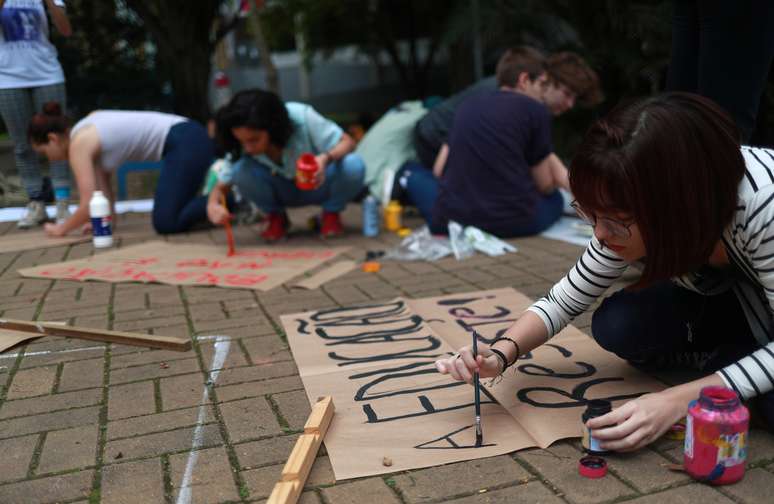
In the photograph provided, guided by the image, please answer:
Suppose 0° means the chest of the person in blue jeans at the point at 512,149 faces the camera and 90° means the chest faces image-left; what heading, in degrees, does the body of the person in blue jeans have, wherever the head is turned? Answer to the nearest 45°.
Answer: approximately 225°

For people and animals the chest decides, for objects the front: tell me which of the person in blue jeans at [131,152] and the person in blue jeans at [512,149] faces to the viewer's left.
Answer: the person in blue jeans at [131,152]

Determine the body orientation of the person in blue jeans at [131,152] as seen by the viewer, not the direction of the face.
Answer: to the viewer's left

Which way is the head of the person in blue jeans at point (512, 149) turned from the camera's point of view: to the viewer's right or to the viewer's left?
to the viewer's right

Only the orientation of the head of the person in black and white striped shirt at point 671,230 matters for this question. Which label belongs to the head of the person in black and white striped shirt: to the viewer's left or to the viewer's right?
to the viewer's left

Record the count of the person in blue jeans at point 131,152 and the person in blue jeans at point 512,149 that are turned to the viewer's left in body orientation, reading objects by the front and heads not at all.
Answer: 1

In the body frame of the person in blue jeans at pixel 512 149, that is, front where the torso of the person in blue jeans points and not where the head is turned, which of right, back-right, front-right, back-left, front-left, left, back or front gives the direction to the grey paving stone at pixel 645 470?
back-right

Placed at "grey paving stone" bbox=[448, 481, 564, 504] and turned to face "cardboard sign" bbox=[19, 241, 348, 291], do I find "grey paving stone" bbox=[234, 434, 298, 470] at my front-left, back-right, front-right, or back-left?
front-left

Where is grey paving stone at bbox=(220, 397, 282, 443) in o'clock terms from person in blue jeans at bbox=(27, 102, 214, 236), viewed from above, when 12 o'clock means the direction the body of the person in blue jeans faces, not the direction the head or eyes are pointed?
The grey paving stone is roughly at 9 o'clock from the person in blue jeans.

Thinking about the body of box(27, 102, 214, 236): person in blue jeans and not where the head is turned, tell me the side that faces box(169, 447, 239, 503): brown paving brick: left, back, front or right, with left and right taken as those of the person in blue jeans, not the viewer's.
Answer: left
